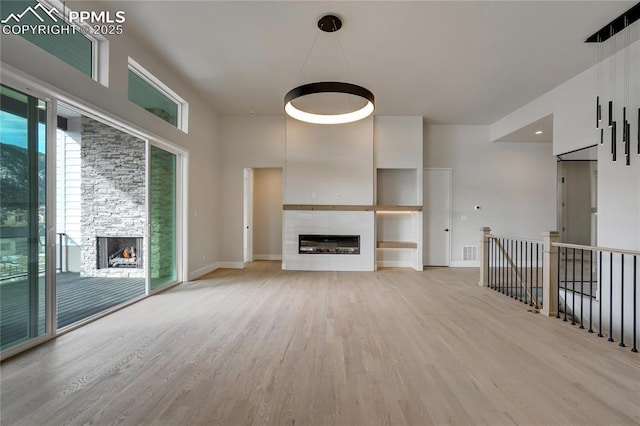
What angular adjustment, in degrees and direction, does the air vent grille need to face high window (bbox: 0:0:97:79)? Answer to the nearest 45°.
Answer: approximately 45° to its right

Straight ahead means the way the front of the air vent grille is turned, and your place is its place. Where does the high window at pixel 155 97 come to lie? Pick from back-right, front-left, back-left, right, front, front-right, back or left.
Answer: front-right

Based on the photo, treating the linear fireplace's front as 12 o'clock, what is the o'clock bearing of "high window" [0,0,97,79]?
The high window is roughly at 1 o'clock from the linear fireplace.

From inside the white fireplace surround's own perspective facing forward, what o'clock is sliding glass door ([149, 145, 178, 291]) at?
The sliding glass door is roughly at 2 o'clock from the white fireplace surround.

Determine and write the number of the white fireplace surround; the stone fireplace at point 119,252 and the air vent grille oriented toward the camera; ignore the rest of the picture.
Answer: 3

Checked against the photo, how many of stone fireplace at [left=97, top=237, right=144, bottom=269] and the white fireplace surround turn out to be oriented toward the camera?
2

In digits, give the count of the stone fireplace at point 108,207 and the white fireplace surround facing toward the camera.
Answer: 2

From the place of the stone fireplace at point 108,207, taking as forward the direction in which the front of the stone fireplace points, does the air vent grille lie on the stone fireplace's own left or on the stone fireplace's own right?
on the stone fireplace's own left

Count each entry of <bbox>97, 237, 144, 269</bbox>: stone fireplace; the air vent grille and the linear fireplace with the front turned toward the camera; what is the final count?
3

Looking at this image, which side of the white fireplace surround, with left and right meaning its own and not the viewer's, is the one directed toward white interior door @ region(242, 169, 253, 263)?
right

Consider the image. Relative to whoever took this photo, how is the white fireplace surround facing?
facing the viewer

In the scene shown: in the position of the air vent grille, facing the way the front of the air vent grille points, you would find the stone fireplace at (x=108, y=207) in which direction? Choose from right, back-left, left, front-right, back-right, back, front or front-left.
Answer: front-right

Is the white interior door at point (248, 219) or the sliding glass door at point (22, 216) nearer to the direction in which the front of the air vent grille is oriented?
the sliding glass door

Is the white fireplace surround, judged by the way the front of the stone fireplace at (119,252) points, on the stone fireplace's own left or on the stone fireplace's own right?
on the stone fireplace's own left

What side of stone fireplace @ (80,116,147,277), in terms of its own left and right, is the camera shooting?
front

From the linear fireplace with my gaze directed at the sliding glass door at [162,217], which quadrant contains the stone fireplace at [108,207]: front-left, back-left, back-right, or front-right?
front-right
